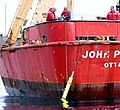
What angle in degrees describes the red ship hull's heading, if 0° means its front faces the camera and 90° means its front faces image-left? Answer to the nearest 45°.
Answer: approximately 135°

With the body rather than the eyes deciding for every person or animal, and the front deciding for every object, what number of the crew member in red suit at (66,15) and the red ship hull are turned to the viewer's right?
0

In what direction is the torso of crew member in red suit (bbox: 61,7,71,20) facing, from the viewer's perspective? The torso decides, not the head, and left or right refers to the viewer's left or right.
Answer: facing the viewer and to the left of the viewer
